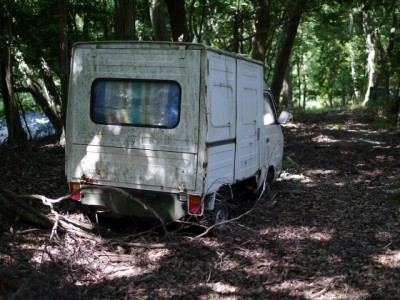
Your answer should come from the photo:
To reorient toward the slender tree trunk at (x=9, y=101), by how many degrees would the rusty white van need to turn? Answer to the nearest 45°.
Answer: approximately 90° to its left

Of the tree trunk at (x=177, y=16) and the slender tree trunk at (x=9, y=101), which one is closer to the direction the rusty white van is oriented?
the tree trunk

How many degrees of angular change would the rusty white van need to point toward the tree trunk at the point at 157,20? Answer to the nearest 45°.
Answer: approximately 45° to its left

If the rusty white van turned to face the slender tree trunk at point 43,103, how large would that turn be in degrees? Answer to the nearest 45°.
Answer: approximately 90° to its left

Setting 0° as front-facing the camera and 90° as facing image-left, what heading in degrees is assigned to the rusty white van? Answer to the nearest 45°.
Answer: approximately 225°

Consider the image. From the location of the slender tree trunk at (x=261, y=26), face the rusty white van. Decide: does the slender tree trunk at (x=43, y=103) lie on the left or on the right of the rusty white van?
right

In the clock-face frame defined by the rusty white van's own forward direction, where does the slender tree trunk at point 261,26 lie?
The slender tree trunk is roughly at 11 o'clock from the rusty white van.

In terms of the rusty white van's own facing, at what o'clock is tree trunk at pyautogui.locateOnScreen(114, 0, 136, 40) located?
The tree trunk is roughly at 10 o'clock from the rusty white van.

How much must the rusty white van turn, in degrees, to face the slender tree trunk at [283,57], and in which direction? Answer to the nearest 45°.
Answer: approximately 45° to its left
